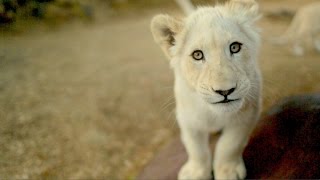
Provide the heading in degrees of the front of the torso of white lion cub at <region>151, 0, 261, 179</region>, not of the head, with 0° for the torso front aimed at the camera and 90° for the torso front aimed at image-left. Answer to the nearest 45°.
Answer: approximately 0°
